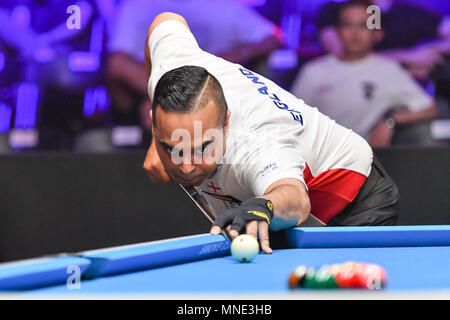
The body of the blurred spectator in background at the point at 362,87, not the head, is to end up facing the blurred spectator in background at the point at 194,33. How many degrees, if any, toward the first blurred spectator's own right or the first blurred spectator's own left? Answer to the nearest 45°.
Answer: approximately 90° to the first blurred spectator's own right

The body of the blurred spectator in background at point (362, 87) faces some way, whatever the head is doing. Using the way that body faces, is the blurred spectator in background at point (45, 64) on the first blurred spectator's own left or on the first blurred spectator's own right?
on the first blurred spectator's own right

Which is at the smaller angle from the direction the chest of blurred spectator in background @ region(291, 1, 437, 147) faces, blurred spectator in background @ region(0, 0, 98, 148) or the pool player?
the pool player

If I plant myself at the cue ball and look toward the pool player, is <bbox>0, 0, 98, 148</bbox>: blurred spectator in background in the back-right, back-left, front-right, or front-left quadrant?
front-left

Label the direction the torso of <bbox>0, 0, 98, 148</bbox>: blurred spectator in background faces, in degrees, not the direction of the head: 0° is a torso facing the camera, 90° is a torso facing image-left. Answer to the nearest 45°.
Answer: approximately 0°

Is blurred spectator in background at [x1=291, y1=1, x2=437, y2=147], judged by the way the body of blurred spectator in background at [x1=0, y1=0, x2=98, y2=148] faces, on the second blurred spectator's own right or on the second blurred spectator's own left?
on the second blurred spectator's own left

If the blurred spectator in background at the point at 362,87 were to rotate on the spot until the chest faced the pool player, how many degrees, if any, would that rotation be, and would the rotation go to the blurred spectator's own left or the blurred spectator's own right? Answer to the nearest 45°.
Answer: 0° — they already face them

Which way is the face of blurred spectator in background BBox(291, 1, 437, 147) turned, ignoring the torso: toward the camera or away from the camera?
toward the camera

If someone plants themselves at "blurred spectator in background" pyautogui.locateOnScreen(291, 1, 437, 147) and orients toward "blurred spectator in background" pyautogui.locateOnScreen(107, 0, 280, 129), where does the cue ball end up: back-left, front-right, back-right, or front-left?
front-left

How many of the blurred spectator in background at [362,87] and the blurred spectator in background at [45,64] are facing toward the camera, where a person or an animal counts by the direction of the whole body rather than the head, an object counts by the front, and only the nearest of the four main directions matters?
2

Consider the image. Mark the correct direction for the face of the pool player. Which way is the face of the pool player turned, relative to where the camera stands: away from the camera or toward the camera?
toward the camera

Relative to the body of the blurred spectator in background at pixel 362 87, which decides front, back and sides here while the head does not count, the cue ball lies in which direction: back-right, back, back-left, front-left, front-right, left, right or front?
front

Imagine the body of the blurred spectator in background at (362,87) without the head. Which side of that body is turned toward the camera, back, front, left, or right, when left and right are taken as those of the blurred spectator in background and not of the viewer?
front

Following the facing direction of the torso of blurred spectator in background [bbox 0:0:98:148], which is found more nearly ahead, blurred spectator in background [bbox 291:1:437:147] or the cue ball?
the cue ball

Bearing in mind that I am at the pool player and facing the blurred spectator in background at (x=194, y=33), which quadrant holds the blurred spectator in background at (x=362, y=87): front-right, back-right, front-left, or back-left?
front-right

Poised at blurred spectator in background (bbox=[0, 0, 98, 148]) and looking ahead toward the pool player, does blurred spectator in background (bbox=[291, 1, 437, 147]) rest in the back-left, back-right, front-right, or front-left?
front-left
